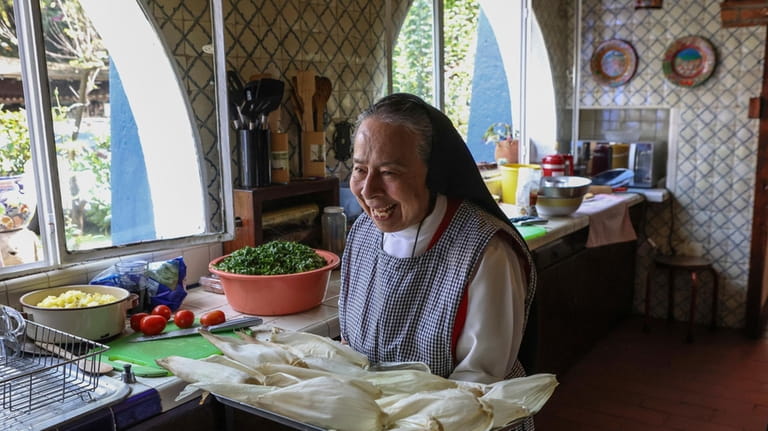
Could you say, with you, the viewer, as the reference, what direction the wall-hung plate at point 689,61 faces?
facing the viewer

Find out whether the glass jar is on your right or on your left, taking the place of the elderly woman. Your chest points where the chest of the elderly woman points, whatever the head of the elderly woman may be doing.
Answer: on your right

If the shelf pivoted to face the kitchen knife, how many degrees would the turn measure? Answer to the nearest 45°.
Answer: approximately 45° to its right

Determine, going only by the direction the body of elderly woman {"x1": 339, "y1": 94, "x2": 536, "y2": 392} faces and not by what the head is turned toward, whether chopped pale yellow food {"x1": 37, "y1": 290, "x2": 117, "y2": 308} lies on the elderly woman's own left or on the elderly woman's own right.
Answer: on the elderly woman's own right

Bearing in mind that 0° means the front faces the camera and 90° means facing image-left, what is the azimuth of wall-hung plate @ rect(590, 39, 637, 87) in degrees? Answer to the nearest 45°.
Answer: approximately 0°

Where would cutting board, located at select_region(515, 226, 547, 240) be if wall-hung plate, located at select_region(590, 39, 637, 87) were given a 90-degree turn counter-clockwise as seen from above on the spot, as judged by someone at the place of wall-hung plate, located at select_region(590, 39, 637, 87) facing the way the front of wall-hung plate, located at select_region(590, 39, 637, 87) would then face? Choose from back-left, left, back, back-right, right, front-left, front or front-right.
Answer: right

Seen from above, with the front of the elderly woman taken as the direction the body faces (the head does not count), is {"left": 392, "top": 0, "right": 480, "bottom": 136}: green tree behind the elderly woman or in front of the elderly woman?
behind

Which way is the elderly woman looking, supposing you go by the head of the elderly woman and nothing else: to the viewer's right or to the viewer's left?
to the viewer's left

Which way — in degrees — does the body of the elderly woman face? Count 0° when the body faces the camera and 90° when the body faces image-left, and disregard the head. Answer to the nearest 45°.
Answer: approximately 45°

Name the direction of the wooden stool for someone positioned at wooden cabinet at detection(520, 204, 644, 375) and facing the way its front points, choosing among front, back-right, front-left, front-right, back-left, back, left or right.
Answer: left

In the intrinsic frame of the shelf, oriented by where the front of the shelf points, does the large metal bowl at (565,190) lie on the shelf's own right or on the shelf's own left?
on the shelf's own left

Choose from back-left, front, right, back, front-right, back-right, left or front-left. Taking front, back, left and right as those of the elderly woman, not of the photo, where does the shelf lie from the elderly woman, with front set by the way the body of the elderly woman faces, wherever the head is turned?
right
